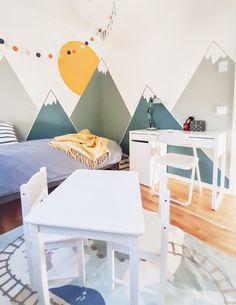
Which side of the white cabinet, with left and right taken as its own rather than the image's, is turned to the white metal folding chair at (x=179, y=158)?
left

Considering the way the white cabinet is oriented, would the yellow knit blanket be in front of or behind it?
in front

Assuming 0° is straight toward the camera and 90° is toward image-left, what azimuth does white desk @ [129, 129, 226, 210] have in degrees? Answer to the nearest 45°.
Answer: approximately 45°

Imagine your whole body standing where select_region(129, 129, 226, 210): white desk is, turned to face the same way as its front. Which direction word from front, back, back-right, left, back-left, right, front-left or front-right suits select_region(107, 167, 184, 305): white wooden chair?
front-left
